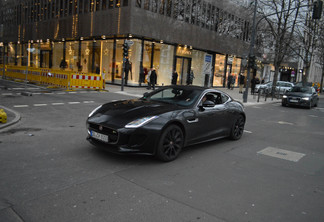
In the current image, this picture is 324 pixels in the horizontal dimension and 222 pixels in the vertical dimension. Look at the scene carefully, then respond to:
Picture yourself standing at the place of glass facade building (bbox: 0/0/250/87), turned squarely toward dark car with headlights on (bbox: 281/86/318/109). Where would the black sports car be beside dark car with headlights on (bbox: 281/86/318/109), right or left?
right

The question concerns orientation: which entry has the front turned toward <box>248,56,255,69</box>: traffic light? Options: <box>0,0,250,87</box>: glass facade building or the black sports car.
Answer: the glass facade building

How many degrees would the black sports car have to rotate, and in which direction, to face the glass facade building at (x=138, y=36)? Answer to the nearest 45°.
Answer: approximately 135° to its right

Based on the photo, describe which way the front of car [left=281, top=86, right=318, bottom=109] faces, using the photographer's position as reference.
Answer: facing the viewer and to the left of the viewer

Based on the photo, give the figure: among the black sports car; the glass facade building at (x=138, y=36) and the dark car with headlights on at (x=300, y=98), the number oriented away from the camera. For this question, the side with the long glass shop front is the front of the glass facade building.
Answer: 0

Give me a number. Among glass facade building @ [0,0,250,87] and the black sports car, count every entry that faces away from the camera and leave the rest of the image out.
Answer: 0

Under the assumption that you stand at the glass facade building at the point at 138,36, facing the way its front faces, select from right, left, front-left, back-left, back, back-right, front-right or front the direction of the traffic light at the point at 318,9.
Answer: front

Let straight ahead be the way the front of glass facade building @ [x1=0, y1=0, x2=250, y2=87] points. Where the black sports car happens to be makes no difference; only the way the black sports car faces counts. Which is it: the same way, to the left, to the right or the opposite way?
to the right

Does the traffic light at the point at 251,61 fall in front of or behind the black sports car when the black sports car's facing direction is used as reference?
behind

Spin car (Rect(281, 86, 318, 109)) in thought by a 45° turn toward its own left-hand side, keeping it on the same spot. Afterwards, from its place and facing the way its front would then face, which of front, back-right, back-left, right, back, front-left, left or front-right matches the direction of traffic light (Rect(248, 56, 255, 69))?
right
